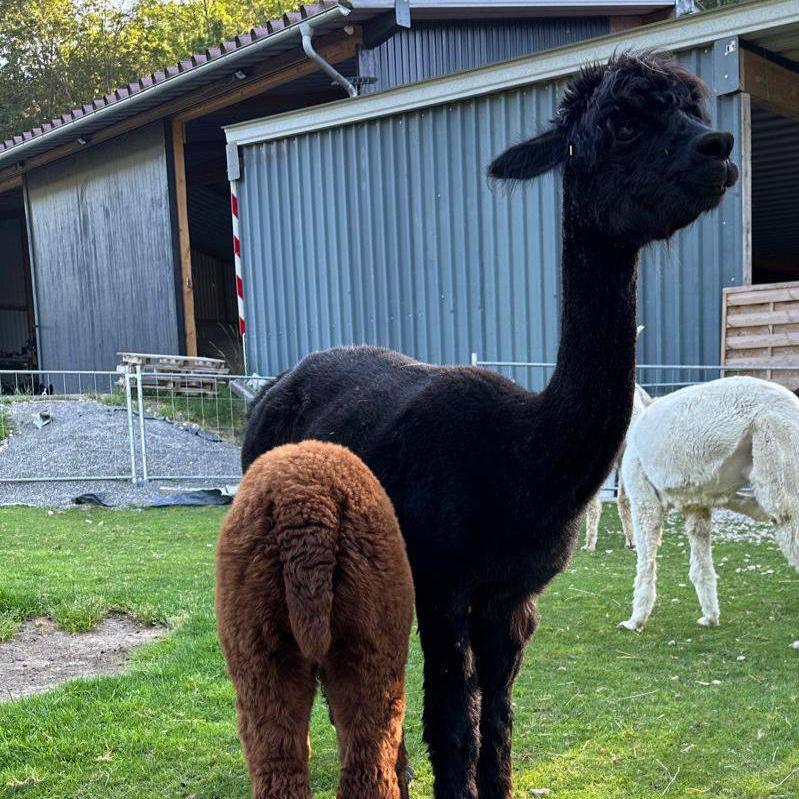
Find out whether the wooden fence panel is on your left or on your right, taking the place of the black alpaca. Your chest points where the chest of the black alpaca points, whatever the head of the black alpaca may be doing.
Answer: on your left

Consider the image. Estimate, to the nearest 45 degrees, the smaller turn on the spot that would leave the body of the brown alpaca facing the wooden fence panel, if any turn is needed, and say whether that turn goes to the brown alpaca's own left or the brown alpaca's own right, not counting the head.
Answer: approximately 45° to the brown alpaca's own right

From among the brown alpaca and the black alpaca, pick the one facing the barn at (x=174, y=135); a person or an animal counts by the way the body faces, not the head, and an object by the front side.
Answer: the brown alpaca

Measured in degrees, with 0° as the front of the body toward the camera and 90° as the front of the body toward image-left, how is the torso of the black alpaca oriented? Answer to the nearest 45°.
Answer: approximately 315°

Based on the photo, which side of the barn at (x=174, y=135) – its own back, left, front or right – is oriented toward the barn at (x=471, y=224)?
left

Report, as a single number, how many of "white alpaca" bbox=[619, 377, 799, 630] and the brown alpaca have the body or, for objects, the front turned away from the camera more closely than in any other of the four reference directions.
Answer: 1

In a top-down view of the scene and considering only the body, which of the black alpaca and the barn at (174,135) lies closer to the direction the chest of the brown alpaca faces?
the barn

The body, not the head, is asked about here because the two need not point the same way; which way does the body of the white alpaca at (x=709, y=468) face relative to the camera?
to the viewer's left

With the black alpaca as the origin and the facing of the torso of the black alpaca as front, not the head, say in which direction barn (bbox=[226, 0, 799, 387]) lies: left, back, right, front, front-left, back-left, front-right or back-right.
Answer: back-left

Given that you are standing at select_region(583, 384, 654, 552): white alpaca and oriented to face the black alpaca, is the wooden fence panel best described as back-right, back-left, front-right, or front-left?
back-left

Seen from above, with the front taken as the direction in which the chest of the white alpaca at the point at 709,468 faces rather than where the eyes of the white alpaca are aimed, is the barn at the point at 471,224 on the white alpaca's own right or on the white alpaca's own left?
on the white alpaca's own right

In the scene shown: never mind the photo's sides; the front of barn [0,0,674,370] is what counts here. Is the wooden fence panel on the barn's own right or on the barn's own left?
on the barn's own left

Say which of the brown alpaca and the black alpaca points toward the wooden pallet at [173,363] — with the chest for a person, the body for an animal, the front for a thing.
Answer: the brown alpaca

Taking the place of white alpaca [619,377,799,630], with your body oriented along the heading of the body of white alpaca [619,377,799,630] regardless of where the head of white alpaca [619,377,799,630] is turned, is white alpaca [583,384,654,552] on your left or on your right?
on your right

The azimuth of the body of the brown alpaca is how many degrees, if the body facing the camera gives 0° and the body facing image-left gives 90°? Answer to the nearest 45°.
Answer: approximately 180°

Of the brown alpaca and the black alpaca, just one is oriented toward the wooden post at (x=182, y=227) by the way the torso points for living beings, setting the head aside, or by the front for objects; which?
the brown alpaca
